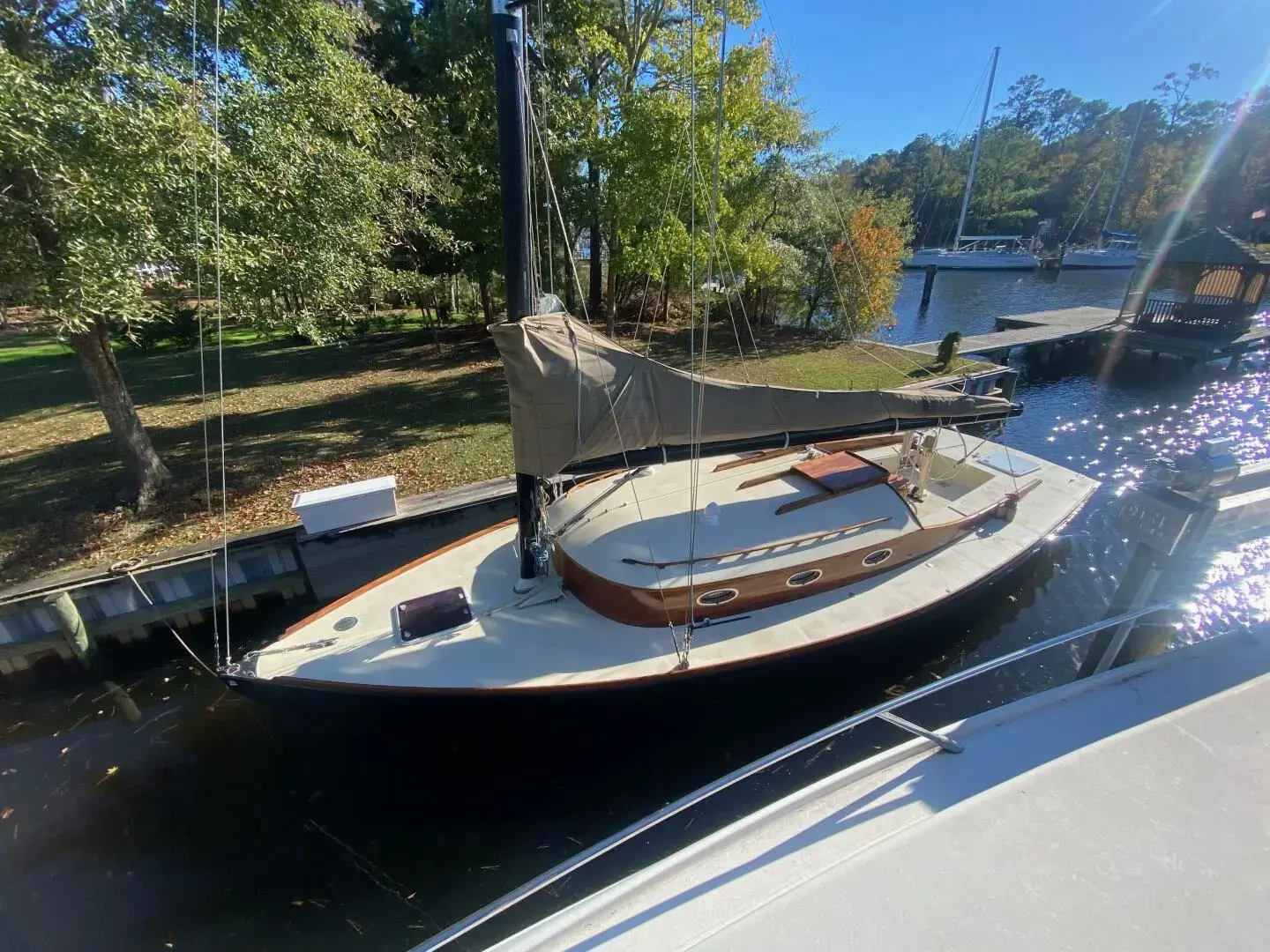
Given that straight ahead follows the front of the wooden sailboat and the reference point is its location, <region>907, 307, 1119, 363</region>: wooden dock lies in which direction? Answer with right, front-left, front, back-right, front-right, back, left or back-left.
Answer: back

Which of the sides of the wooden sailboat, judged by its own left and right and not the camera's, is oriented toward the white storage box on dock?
right

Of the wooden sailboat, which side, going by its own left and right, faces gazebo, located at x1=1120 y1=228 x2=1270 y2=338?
back

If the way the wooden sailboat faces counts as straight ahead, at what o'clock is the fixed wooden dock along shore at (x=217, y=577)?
The fixed wooden dock along shore is roughly at 2 o'clock from the wooden sailboat.

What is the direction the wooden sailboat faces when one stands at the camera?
facing the viewer and to the left of the viewer

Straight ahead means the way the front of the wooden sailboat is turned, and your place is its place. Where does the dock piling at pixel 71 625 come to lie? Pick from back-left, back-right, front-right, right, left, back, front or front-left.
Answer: front-right

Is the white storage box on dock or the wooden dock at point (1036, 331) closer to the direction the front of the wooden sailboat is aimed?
the white storage box on dock

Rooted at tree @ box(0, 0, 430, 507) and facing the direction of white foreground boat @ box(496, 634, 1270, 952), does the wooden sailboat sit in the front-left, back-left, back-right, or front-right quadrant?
front-left

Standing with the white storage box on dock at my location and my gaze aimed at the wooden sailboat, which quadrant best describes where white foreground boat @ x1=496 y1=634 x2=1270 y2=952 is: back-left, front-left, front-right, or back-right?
front-right

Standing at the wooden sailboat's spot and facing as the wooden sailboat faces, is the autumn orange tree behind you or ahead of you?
behind

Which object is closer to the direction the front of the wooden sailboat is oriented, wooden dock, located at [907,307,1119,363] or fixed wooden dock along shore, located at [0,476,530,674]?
the fixed wooden dock along shore

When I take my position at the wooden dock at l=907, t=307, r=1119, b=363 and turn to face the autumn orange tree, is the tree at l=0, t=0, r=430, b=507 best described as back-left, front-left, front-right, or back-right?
front-left

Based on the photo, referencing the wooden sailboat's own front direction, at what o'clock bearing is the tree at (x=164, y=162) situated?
The tree is roughly at 2 o'clock from the wooden sailboat.
